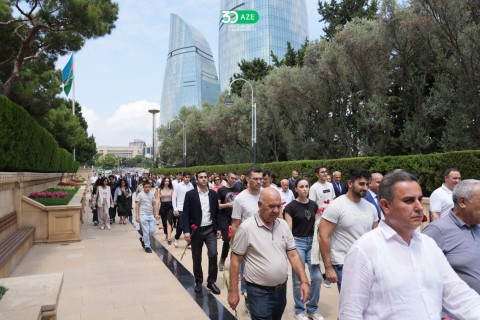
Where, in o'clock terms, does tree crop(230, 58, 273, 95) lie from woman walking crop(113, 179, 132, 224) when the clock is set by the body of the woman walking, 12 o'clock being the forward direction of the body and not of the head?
The tree is roughly at 7 o'clock from the woman walking.

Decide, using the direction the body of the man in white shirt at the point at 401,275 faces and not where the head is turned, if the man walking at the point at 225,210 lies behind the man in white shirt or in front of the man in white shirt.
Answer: behind

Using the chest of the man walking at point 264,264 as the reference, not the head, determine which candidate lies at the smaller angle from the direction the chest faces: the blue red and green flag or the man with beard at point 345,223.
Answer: the man with beard

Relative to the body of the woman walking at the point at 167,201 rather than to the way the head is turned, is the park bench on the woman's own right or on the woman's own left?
on the woman's own right

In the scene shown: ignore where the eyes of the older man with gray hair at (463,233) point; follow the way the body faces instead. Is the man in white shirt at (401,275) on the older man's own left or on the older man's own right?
on the older man's own right

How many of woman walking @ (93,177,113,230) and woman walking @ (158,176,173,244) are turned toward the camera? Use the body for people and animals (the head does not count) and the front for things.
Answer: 2

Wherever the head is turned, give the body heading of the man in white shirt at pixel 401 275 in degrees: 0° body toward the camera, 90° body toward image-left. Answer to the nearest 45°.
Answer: approximately 315°

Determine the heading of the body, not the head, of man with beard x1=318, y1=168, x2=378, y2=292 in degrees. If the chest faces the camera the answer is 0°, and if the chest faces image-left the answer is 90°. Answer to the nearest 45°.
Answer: approximately 315°
